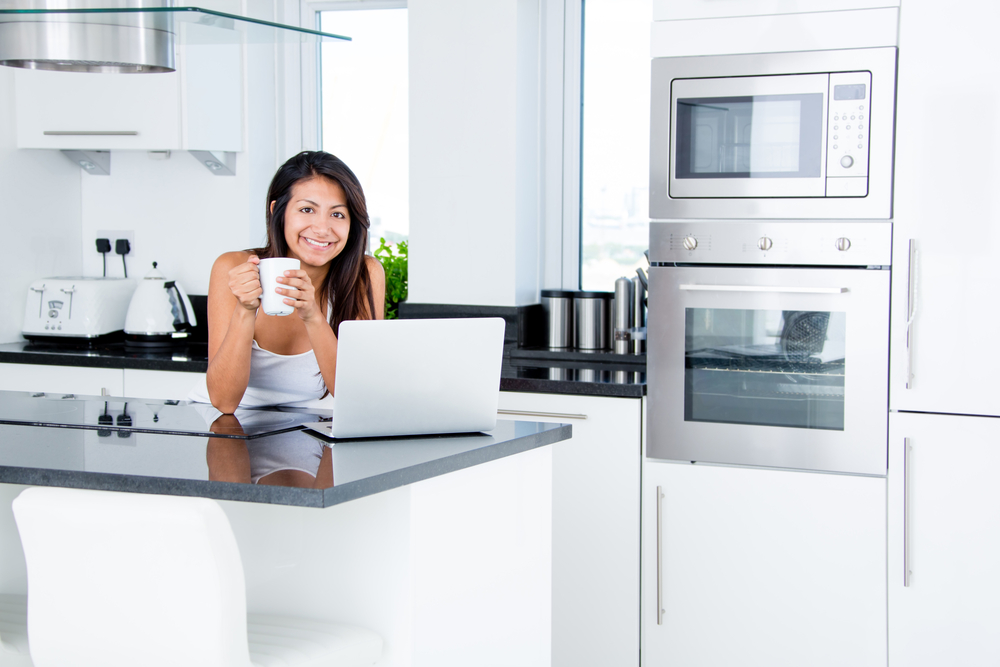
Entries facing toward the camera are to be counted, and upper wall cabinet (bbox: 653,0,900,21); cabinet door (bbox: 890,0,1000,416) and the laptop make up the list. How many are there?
2

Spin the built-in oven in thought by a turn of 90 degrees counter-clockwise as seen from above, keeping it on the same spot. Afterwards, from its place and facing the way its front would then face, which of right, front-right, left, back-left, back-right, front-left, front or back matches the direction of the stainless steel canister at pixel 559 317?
back-left

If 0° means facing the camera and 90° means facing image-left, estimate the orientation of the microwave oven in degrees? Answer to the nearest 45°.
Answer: approximately 0°

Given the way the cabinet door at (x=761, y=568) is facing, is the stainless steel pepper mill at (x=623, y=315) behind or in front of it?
behind

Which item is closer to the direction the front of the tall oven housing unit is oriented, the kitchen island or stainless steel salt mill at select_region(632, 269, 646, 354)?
the kitchen island

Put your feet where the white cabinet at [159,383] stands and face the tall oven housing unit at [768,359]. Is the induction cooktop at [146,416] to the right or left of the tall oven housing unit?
right

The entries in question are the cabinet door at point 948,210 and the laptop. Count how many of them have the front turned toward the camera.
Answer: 1

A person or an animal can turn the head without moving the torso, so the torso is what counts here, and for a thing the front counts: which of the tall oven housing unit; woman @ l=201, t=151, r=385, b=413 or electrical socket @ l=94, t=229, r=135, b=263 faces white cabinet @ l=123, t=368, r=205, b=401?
the electrical socket

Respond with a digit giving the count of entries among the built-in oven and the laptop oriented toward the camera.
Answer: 1

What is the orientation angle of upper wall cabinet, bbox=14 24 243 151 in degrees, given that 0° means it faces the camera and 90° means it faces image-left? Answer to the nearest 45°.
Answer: approximately 0°

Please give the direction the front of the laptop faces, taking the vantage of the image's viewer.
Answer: facing away from the viewer and to the left of the viewer
